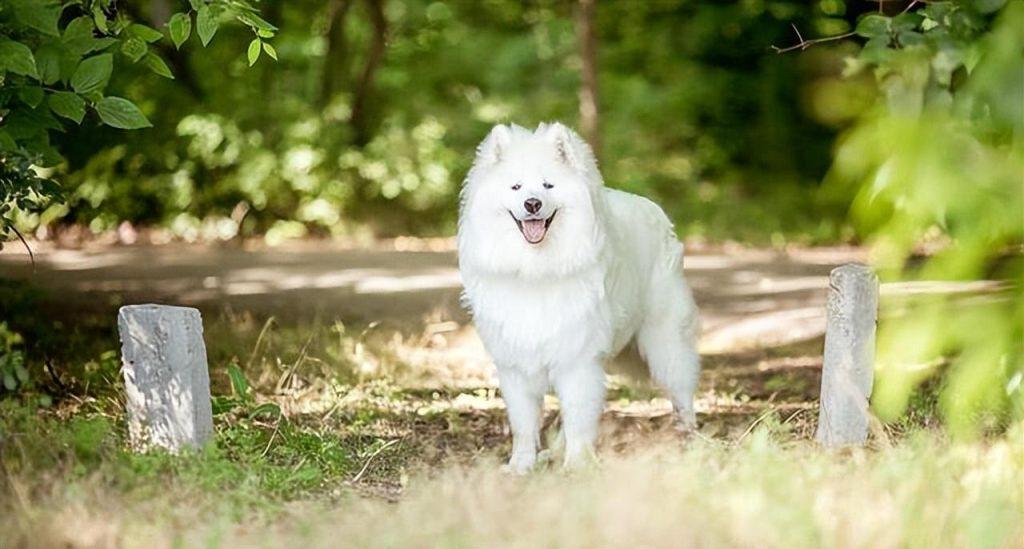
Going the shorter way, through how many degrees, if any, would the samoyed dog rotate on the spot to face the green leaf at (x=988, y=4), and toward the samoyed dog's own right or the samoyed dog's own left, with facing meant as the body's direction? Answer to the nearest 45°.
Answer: approximately 90° to the samoyed dog's own left

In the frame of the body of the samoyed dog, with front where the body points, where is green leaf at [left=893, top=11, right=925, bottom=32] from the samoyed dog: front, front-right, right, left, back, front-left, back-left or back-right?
back-left

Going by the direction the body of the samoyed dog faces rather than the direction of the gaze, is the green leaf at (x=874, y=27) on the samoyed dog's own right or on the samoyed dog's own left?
on the samoyed dog's own left

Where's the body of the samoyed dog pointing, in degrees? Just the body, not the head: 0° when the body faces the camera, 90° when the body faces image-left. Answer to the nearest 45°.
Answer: approximately 45°

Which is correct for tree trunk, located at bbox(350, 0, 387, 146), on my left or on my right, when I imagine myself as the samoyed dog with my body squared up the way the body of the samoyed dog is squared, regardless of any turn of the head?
on my right

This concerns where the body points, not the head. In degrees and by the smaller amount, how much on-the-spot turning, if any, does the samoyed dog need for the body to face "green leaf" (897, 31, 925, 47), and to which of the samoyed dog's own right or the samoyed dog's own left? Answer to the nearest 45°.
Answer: approximately 135° to the samoyed dog's own left

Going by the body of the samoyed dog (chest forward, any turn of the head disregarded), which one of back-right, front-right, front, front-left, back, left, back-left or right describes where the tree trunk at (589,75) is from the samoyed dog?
back-right

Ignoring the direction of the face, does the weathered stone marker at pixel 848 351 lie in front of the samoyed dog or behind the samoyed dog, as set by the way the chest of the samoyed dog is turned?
behind

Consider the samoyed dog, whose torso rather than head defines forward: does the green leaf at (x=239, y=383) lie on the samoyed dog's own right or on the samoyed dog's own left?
on the samoyed dog's own right
